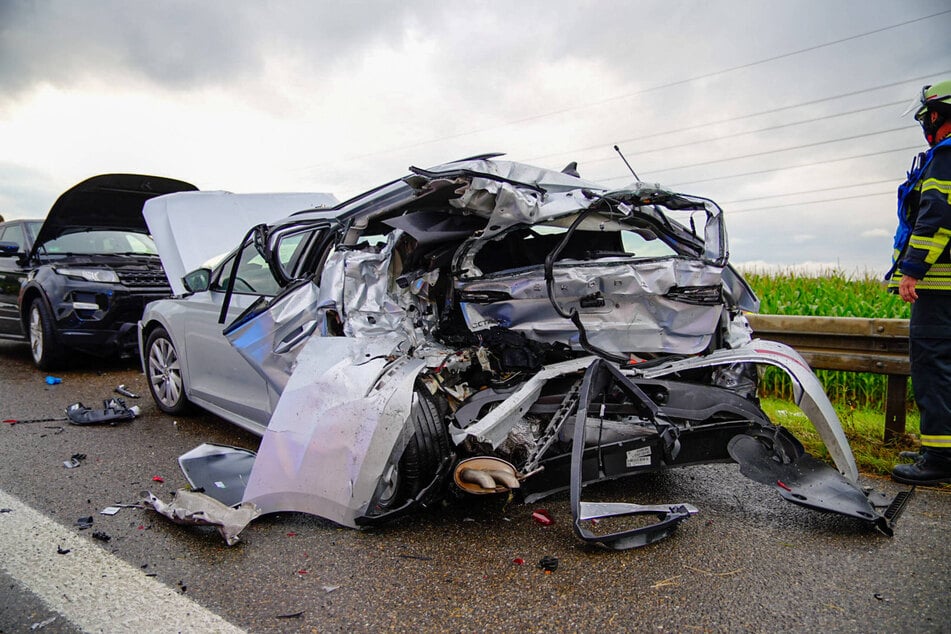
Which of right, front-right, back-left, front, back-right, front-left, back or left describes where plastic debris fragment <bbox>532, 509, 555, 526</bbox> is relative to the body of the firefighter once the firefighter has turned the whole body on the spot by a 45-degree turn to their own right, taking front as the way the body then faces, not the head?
left

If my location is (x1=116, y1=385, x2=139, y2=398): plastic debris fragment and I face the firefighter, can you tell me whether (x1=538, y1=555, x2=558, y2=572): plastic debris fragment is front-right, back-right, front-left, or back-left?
front-right

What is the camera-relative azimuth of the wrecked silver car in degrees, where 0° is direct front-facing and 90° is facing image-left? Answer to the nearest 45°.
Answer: approximately 135°

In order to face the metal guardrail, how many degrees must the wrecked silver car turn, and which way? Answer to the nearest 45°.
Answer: approximately 90° to its right

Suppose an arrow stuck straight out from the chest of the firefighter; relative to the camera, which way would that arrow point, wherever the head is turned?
to the viewer's left

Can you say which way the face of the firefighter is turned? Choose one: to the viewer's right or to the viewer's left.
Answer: to the viewer's left

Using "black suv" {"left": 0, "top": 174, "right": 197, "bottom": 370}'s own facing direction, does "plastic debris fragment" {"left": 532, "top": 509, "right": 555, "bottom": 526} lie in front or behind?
in front

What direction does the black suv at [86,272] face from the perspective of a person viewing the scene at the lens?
facing the viewer and to the right of the viewer

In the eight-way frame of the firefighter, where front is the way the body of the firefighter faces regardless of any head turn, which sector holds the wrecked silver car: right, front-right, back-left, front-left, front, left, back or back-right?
front-left
